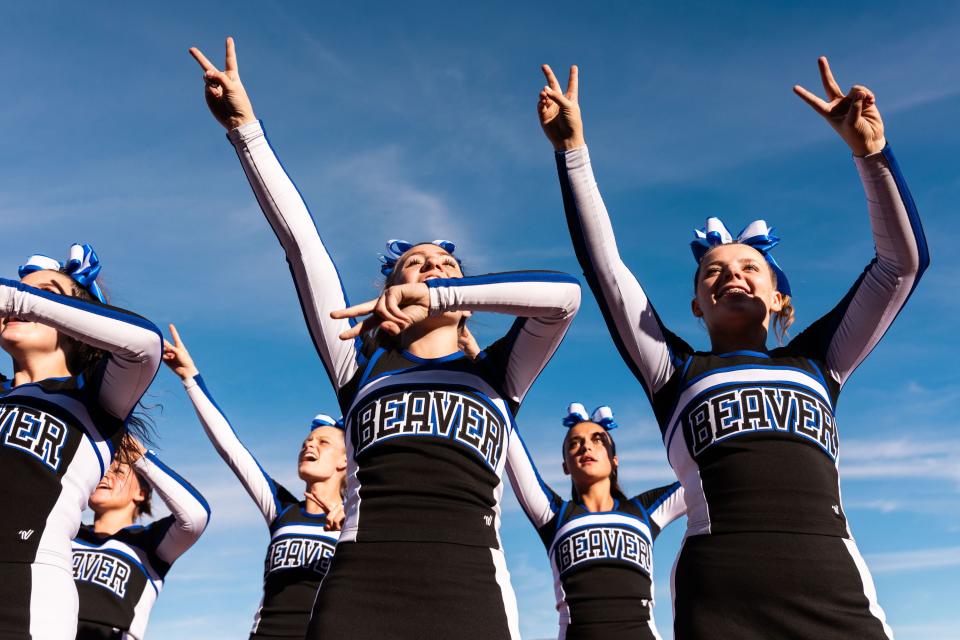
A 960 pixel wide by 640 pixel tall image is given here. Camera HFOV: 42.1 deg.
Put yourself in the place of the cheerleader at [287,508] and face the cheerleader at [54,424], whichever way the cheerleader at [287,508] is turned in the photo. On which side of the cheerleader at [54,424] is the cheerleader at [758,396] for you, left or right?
left

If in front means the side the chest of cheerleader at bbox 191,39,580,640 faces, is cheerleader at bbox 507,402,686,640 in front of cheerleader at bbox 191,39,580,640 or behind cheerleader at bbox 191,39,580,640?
behind

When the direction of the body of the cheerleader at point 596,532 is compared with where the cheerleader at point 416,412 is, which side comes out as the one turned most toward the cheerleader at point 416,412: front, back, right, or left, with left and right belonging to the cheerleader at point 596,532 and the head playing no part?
front

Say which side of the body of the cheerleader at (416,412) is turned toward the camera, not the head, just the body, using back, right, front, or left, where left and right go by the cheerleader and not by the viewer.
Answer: front

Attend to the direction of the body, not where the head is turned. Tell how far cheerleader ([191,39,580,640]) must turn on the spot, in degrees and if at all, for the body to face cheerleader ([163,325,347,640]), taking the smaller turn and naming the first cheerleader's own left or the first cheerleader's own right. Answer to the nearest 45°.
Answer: approximately 180°

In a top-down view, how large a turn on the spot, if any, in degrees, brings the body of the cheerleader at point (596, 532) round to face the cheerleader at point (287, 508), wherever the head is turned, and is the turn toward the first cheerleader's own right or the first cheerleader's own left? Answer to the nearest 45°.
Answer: approximately 90° to the first cheerleader's own right

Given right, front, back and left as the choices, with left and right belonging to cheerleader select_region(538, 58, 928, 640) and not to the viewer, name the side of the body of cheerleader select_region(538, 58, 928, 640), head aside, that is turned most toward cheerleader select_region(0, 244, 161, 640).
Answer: right

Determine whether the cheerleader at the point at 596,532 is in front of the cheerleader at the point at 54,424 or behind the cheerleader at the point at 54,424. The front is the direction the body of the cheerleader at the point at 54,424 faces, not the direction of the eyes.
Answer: behind

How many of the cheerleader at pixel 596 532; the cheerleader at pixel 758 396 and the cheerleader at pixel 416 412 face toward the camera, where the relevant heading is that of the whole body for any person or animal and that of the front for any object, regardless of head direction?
3

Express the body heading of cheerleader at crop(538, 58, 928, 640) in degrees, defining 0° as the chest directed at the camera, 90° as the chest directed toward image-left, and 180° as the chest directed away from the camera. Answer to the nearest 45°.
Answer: approximately 0°

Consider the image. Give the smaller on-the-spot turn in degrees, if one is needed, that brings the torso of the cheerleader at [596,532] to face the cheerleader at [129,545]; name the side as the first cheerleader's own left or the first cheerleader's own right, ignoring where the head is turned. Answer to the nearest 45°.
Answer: approximately 90° to the first cheerleader's own right

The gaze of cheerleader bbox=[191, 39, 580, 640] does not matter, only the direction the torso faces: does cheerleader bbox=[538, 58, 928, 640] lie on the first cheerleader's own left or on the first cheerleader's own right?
on the first cheerleader's own left
